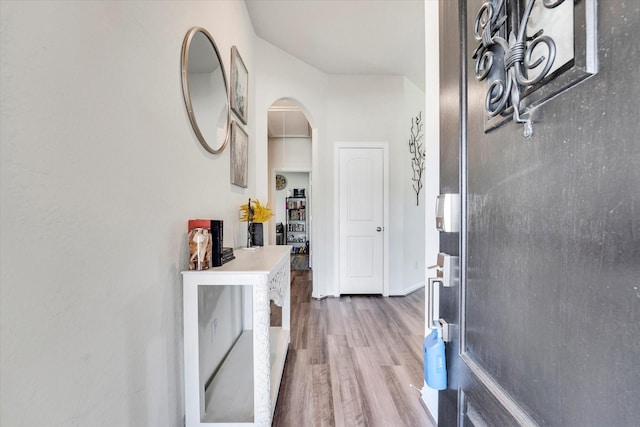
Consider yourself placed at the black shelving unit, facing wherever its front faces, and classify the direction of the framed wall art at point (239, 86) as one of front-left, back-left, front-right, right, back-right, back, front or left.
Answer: front

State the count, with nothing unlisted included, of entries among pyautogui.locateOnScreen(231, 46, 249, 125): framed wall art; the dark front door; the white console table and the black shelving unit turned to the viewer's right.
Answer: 2

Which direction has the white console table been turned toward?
to the viewer's right

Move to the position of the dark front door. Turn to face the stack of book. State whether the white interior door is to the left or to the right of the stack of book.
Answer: right

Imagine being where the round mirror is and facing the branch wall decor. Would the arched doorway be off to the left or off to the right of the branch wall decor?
left

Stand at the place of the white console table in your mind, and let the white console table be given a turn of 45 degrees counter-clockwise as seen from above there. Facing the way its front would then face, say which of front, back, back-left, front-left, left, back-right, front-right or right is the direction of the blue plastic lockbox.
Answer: right

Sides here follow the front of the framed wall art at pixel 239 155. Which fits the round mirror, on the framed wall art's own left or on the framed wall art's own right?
on the framed wall art's own right

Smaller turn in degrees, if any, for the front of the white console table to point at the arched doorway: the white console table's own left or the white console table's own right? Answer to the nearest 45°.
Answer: approximately 90° to the white console table's own left

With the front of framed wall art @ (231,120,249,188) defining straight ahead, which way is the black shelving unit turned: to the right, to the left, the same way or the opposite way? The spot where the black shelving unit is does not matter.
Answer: to the right

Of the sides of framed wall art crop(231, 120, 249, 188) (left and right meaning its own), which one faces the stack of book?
right

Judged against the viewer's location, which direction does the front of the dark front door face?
facing the viewer and to the left of the viewer

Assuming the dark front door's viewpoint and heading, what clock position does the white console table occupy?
The white console table is roughly at 2 o'clock from the dark front door.

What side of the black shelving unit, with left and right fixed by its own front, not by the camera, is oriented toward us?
front

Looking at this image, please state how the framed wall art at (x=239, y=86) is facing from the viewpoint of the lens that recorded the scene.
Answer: facing to the right of the viewer

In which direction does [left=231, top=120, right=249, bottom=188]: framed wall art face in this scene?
to the viewer's right

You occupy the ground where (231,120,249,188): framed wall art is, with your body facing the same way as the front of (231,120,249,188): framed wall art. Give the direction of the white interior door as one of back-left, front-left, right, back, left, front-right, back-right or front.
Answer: front-left
